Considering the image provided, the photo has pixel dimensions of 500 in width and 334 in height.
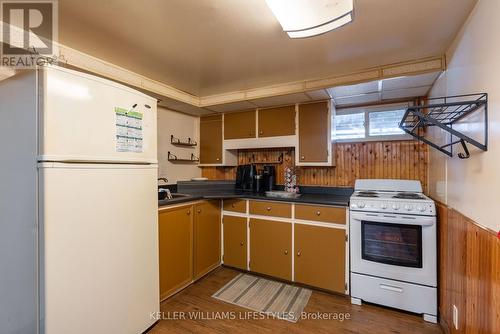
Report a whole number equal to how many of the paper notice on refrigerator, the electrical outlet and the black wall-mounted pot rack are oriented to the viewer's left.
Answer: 2

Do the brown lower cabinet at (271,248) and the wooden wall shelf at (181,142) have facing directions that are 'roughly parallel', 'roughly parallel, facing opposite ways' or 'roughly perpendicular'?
roughly perpendicular

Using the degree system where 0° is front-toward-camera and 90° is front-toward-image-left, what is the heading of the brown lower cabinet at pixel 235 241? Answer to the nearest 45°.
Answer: approximately 45°

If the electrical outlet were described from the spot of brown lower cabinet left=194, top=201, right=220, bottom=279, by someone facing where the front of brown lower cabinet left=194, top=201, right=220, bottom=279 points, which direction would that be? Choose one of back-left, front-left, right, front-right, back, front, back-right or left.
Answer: front

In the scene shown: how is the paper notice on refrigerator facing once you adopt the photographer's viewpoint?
facing the viewer and to the right of the viewer

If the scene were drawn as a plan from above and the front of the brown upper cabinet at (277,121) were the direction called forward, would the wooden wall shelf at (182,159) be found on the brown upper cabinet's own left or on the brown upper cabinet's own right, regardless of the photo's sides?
on the brown upper cabinet's own right

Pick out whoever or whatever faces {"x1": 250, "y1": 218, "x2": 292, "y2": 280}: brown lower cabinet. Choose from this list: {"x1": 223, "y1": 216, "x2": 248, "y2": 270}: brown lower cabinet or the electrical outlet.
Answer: the electrical outlet

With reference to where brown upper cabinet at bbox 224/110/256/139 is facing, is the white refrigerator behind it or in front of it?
in front

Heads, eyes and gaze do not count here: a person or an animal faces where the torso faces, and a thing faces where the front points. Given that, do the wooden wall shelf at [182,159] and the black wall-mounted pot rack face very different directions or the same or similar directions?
very different directions

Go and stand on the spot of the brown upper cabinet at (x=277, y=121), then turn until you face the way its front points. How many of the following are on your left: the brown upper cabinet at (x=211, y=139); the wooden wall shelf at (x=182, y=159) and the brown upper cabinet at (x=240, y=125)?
0

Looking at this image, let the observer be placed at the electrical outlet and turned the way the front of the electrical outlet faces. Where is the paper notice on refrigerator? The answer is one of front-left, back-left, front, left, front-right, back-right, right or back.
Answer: front-left

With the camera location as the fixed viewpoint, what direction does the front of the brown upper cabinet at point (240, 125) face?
facing the viewer and to the left of the viewer
